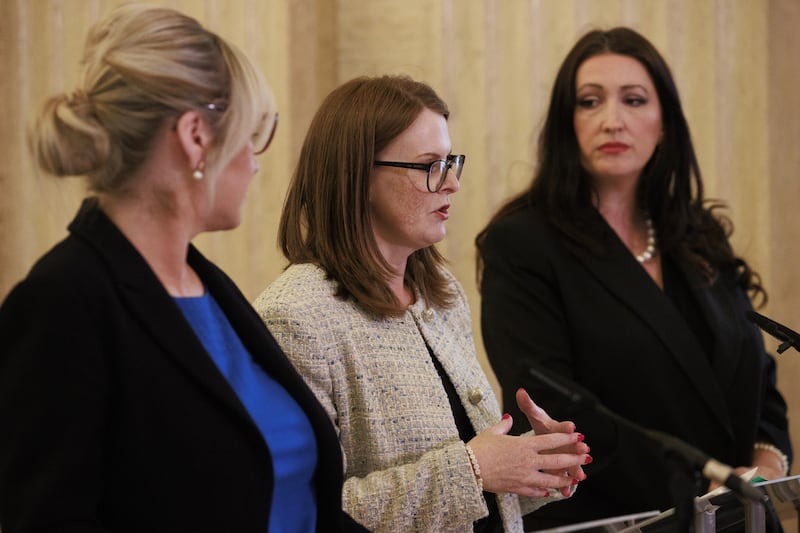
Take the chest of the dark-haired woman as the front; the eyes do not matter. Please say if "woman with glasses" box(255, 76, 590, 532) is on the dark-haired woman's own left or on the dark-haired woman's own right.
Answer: on the dark-haired woman's own right

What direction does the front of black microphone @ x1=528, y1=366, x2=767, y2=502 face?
to the viewer's left

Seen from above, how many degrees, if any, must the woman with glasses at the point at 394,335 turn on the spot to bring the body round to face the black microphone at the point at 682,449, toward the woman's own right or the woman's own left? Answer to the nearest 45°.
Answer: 0° — they already face it

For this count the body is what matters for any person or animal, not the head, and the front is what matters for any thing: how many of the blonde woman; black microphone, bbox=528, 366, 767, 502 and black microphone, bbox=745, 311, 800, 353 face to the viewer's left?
2

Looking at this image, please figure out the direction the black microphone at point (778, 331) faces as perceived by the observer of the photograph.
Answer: facing to the left of the viewer

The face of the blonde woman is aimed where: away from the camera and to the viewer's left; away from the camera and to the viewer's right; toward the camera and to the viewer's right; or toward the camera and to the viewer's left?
away from the camera and to the viewer's right

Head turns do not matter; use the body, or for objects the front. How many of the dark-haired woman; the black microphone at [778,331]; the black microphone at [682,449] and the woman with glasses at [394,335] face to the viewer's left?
2
